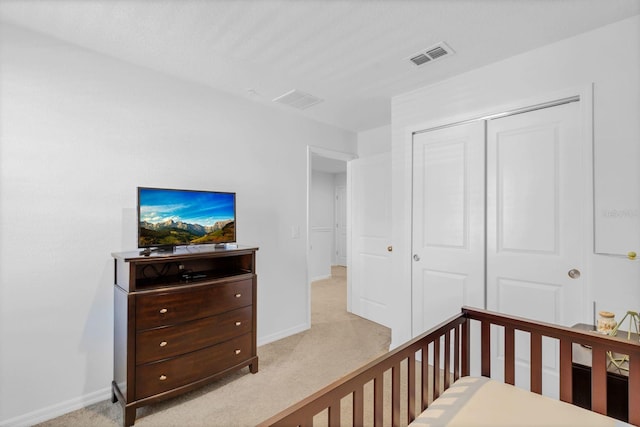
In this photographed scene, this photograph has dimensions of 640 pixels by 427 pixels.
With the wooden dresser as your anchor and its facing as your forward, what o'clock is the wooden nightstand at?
The wooden nightstand is roughly at 12 o'clock from the wooden dresser.

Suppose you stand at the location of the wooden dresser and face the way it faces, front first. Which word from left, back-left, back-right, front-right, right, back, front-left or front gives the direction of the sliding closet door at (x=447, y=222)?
front-left

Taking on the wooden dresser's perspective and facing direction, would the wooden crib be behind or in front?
in front

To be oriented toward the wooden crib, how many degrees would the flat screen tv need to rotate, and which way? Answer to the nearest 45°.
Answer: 0° — it already faces it

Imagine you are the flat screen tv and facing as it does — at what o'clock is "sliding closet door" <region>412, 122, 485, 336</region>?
The sliding closet door is roughly at 11 o'clock from the flat screen tv.

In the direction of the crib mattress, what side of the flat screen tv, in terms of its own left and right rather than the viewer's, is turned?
front

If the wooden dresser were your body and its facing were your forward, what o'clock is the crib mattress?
The crib mattress is roughly at 12 o'clock from the wooden dresser.

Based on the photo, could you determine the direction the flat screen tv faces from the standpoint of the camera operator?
facing the viewer and to the right of the viewer

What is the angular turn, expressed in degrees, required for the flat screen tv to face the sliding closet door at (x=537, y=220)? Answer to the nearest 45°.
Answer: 0° — it already faces it

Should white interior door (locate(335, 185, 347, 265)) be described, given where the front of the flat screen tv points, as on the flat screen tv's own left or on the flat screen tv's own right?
on the flat screen tv's own left
